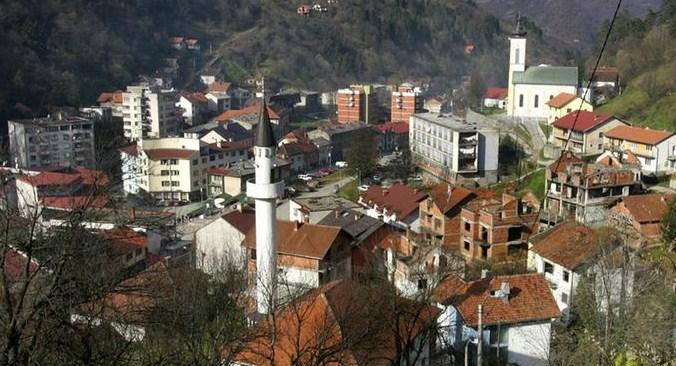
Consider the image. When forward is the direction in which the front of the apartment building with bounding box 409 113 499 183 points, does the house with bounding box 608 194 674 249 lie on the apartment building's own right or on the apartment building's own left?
on the apartment building's own left

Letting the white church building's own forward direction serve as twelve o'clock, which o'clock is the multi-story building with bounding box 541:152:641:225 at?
The multi-story building is roughly at 9 o'clock from the white church building.

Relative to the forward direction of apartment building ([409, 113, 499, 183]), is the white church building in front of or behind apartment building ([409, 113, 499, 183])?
behind

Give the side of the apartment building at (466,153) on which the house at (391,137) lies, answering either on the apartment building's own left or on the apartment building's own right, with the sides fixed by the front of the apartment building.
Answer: on the apartment building's own right

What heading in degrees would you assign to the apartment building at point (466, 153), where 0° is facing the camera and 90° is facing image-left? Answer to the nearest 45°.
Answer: approximately 45°

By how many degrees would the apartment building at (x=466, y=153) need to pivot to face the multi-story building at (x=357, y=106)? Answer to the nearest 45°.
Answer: approximately 135° to its right

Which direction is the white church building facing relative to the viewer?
to the viewer's left

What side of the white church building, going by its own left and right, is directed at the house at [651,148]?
left

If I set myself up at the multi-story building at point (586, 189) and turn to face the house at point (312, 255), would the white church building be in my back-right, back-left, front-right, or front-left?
back-right

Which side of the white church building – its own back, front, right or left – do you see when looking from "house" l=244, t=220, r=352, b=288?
left

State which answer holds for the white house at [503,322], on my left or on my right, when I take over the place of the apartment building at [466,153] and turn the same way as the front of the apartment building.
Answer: on my left

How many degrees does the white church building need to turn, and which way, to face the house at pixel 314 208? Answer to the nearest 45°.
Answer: approximately 90° to its left
